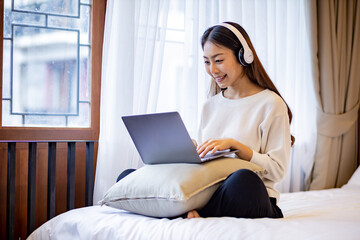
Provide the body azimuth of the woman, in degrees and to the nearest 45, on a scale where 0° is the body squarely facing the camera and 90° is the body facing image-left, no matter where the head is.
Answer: approximately 45°

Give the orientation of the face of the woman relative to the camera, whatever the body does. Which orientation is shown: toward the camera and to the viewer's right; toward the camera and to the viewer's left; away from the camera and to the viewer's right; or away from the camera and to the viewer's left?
toward the camera and to the viewer's left

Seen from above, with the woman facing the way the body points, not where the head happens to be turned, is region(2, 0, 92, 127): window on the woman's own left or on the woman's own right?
on the woman's own right
